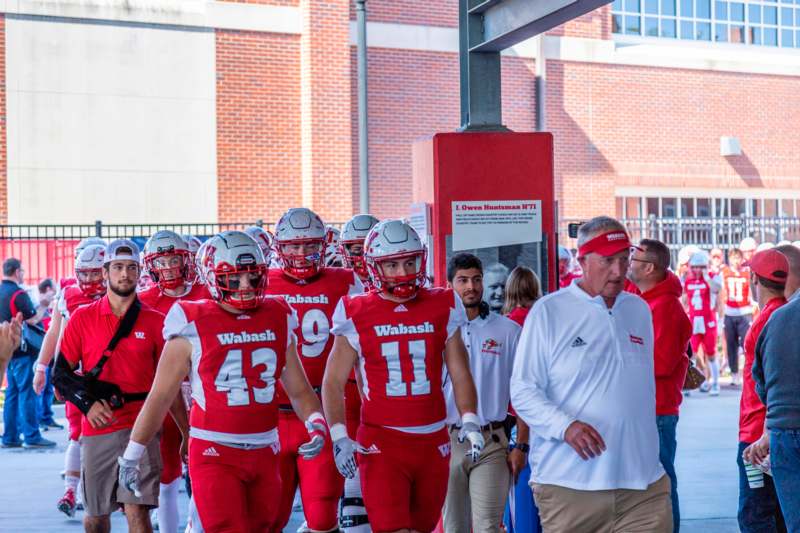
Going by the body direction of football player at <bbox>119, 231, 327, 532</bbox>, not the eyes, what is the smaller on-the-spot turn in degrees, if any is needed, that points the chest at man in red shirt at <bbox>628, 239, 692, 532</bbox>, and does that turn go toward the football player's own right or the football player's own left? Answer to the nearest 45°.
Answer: approximately 90° to the football player's own left

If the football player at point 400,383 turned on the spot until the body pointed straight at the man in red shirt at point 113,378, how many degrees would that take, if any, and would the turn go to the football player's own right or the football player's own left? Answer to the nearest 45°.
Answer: approximately 135° to the football player's own right

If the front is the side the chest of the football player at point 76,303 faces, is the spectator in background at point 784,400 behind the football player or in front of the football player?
in front

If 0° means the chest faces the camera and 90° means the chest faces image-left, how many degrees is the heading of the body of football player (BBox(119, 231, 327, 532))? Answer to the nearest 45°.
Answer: approximately 0°

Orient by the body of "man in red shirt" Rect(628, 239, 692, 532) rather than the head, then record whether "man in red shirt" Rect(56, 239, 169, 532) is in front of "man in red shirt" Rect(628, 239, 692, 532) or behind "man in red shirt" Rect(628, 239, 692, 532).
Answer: in front

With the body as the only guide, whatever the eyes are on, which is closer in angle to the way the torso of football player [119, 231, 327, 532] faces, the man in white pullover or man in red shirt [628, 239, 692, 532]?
the man in white pullover

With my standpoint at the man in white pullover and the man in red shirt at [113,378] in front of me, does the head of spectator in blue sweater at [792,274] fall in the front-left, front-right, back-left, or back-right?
back-right

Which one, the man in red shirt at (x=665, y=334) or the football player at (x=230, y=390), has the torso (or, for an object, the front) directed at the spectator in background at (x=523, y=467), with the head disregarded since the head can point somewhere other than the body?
the man in red shirt

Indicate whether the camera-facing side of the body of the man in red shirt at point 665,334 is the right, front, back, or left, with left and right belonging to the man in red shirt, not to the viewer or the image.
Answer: left

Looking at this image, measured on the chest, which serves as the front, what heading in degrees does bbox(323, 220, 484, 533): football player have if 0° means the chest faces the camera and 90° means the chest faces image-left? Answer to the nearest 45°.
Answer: approximately 0°

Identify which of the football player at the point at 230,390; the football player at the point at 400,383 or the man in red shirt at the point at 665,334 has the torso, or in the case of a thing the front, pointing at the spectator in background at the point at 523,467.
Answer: the man in red shirt

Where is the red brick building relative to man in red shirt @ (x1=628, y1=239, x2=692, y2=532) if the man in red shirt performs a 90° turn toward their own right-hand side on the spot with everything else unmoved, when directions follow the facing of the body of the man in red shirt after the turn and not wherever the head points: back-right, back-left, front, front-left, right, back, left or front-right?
front
